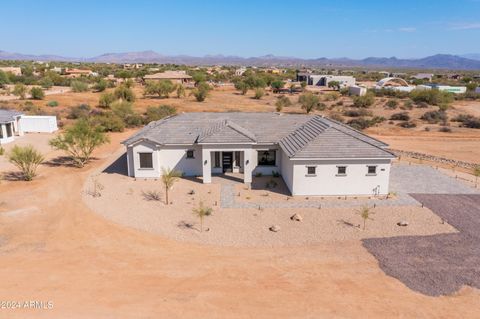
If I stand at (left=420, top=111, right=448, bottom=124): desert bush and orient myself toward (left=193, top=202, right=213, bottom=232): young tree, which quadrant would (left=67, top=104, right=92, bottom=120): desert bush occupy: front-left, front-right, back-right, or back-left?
front-right

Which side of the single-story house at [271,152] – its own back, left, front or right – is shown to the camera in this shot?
front

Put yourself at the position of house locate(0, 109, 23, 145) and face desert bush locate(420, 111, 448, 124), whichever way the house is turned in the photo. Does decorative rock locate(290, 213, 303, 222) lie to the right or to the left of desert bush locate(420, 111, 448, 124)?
right

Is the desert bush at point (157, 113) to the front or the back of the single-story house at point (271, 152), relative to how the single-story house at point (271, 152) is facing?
to the back

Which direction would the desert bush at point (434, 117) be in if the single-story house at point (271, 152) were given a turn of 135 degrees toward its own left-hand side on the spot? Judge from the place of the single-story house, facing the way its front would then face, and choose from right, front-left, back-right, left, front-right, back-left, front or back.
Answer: front

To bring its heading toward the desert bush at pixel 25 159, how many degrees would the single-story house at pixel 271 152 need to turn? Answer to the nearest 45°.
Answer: approximately 90° to its right

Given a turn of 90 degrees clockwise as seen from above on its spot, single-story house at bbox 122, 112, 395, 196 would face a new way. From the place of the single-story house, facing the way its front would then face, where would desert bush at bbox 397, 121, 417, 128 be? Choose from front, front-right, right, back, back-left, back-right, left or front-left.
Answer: back-right

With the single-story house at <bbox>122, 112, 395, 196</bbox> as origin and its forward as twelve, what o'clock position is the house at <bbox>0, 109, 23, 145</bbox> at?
The house is roughly at 4 o'clock from the single-story house.

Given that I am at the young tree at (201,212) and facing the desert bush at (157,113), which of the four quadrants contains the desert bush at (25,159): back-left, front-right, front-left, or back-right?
front-left

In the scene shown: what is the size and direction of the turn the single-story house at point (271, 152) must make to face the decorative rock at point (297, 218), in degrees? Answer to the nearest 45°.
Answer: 0° — it already faces it

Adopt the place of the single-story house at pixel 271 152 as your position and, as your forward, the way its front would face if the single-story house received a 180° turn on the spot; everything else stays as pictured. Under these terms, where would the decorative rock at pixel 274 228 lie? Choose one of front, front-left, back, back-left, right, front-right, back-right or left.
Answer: back

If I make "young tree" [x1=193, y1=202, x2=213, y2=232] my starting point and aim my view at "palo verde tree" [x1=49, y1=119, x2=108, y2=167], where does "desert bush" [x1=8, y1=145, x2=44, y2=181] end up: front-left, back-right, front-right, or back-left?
front-left

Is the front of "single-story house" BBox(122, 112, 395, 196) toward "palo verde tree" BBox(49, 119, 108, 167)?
no

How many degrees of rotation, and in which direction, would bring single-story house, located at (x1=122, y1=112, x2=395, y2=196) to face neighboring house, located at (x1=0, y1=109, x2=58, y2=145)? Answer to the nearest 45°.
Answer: approximately 135° to its right

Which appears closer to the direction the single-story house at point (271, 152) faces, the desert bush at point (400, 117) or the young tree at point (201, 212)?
the young tree

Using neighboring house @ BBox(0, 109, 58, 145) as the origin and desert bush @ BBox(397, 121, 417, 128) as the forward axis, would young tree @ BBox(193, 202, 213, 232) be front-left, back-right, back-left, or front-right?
front-right

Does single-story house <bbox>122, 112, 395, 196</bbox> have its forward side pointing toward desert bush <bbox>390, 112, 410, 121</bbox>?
no

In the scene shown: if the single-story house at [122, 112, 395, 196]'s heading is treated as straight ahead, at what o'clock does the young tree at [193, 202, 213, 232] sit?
The young tree is roughly at 1 o'clock from the single-story house.

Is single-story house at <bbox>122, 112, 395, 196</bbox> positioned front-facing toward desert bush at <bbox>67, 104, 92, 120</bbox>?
no
